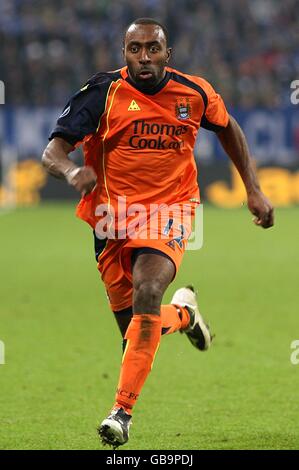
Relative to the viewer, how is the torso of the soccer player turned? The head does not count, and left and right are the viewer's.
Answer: facing the viewer

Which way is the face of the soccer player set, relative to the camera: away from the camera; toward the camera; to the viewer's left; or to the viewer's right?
toward the camera
